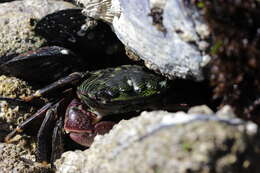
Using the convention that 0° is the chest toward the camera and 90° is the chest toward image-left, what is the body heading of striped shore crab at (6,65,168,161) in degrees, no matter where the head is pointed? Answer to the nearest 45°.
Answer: approximately 0°

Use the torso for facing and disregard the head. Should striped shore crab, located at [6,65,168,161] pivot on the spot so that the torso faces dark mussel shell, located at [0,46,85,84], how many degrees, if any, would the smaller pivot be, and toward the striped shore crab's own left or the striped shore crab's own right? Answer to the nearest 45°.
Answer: approximately 135° to the striped shore crab's own right

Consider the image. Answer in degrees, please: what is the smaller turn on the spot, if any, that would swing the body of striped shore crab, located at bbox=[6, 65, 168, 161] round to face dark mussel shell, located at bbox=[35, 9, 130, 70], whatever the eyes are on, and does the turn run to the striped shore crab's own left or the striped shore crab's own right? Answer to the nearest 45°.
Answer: approximately 180°

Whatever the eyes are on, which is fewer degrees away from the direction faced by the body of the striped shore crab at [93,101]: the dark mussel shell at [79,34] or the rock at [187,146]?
the rock
